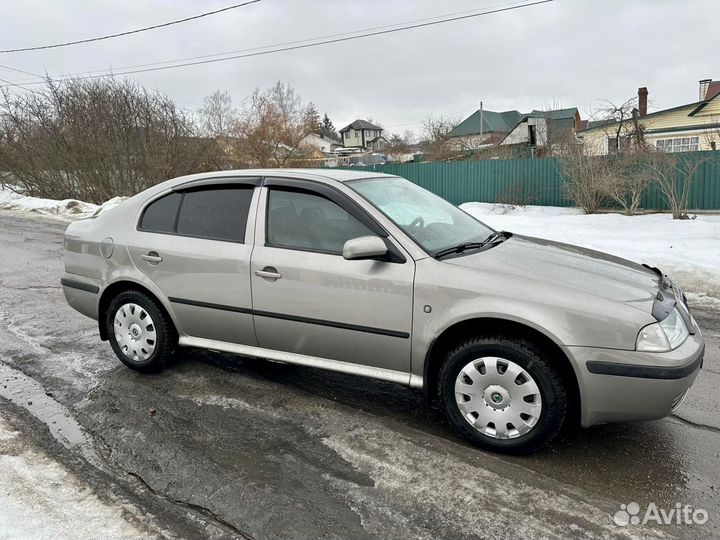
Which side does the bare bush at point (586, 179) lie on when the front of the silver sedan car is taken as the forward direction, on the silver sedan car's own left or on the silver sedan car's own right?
on the silver sedan car's own left

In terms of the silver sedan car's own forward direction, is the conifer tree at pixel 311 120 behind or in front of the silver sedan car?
behind

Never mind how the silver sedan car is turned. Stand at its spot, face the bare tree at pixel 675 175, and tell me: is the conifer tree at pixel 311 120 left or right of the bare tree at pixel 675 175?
left

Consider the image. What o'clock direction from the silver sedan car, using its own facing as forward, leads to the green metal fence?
The green metal fence is roughly at 8 o'clock from the silver sedan car.

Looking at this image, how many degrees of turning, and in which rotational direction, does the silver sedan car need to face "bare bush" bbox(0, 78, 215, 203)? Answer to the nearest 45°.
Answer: approximately 180°

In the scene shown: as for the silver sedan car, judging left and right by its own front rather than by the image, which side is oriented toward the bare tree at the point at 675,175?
left

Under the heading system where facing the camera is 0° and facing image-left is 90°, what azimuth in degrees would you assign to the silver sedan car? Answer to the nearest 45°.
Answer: approximately 315°
